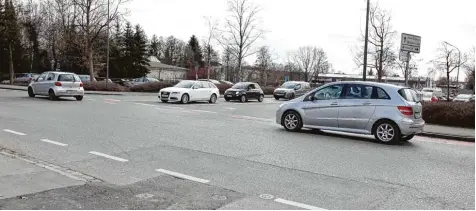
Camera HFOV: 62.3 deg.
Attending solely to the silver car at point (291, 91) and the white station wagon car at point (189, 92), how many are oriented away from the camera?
0

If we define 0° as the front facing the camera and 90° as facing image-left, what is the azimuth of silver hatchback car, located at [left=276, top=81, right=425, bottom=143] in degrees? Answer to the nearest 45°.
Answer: approximately 135°

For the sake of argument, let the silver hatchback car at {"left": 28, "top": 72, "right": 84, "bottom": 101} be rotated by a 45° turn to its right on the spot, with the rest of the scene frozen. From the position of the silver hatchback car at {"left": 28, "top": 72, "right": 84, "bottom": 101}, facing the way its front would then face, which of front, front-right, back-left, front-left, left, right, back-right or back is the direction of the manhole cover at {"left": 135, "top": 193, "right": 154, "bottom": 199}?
back

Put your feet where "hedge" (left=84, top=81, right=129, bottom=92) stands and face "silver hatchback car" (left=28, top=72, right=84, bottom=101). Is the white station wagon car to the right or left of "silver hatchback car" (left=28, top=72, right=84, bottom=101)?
left

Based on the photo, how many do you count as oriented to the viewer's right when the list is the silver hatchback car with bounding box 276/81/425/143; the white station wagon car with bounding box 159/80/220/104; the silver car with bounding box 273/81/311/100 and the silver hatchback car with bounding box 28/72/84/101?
0

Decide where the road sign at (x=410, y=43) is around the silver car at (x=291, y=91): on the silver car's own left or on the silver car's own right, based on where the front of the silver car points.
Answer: on the silver car's own left

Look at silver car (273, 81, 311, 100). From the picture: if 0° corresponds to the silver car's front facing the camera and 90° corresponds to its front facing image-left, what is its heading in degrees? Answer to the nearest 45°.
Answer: approximately 45°

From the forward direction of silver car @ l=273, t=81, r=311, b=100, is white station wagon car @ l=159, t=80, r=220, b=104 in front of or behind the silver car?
in front

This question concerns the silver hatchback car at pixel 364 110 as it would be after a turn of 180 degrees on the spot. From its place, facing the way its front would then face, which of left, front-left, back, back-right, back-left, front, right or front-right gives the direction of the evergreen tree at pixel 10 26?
back

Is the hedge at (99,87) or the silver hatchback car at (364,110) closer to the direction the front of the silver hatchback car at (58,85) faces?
the hedge

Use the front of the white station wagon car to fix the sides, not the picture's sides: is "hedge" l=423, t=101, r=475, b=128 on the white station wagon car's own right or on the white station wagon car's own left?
on the white station wagon car's own left

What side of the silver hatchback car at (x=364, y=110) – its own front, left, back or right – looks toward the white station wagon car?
front
